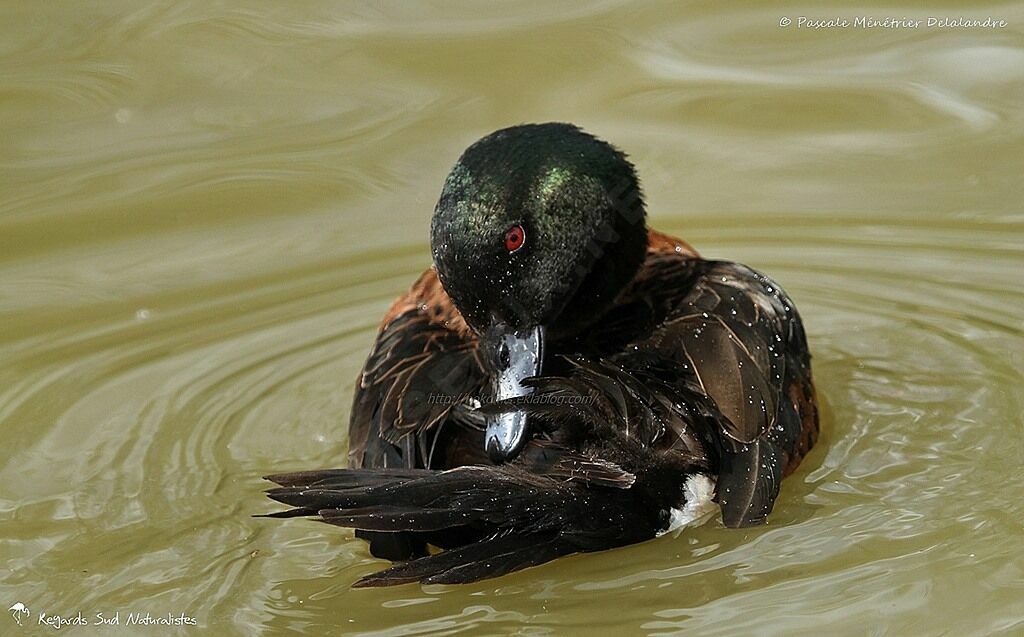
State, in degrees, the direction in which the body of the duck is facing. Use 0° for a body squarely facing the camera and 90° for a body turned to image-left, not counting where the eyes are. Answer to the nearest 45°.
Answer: approximately 180°
